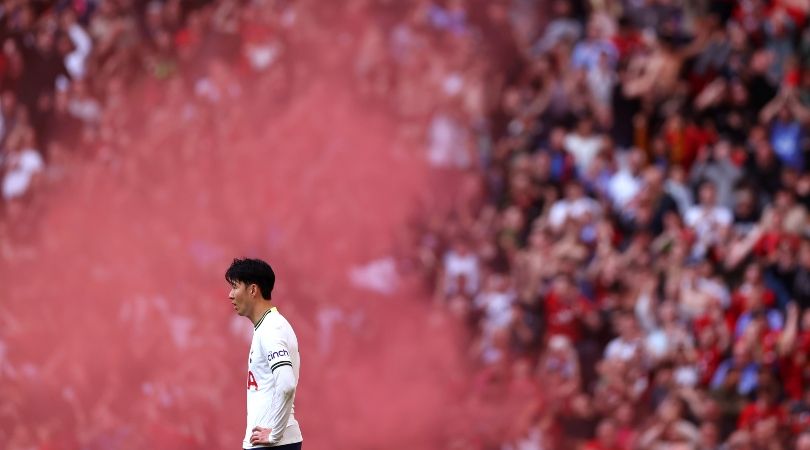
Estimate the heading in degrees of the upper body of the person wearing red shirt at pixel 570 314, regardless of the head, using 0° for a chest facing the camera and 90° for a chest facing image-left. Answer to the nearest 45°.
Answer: approximately 45°

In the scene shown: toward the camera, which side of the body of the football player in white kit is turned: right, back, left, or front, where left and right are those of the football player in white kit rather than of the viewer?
left

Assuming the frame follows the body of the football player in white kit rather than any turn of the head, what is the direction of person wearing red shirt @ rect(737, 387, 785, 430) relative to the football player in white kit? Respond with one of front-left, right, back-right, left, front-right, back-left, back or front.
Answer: back-right

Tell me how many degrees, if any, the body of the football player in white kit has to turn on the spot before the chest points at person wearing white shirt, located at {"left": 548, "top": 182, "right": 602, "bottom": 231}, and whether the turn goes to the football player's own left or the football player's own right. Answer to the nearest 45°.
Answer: approximately 135° to the football player's own right

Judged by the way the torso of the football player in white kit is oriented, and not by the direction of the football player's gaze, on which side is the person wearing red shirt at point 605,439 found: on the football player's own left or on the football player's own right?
on the football player's own right

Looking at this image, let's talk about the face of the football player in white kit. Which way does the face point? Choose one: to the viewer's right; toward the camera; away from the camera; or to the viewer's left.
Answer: to the viewer's left

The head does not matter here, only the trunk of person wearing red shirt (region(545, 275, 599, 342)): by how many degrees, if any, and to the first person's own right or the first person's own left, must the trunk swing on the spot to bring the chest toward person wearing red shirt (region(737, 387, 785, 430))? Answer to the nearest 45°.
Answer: approximately 45° to the first person's own left

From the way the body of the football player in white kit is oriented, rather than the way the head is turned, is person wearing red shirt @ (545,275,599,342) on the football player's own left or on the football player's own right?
on the football player's own right
